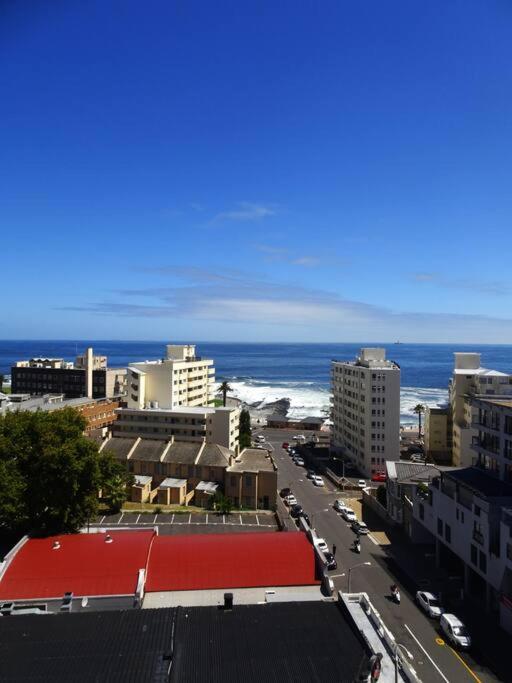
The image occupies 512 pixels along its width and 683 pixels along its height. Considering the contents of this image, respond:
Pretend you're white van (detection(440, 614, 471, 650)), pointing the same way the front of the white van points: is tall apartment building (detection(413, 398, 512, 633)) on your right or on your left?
on your left

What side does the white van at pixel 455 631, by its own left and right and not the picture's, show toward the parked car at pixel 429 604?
back

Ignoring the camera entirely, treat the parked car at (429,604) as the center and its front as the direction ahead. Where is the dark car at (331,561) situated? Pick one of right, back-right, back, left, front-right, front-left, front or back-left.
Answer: back

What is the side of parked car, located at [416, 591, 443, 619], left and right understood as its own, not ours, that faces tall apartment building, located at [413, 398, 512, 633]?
left

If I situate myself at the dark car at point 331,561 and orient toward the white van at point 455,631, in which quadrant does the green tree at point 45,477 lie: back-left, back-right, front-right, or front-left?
back-right

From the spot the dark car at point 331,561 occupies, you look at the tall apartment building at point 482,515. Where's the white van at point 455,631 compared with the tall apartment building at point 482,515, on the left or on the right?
right

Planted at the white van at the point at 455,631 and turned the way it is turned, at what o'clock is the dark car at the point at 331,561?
The dark car is roughly at 6 o'clock from the white van.

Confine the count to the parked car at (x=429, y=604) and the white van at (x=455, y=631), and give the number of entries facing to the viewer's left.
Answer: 0

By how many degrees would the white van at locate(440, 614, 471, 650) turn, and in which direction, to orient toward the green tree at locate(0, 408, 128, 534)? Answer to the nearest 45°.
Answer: approximately 135° to its right

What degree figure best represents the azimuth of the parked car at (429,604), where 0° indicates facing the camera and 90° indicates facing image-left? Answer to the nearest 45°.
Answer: approximately 315°

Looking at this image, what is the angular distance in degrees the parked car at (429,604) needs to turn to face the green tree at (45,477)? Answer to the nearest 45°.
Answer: approximately 135° to its right
